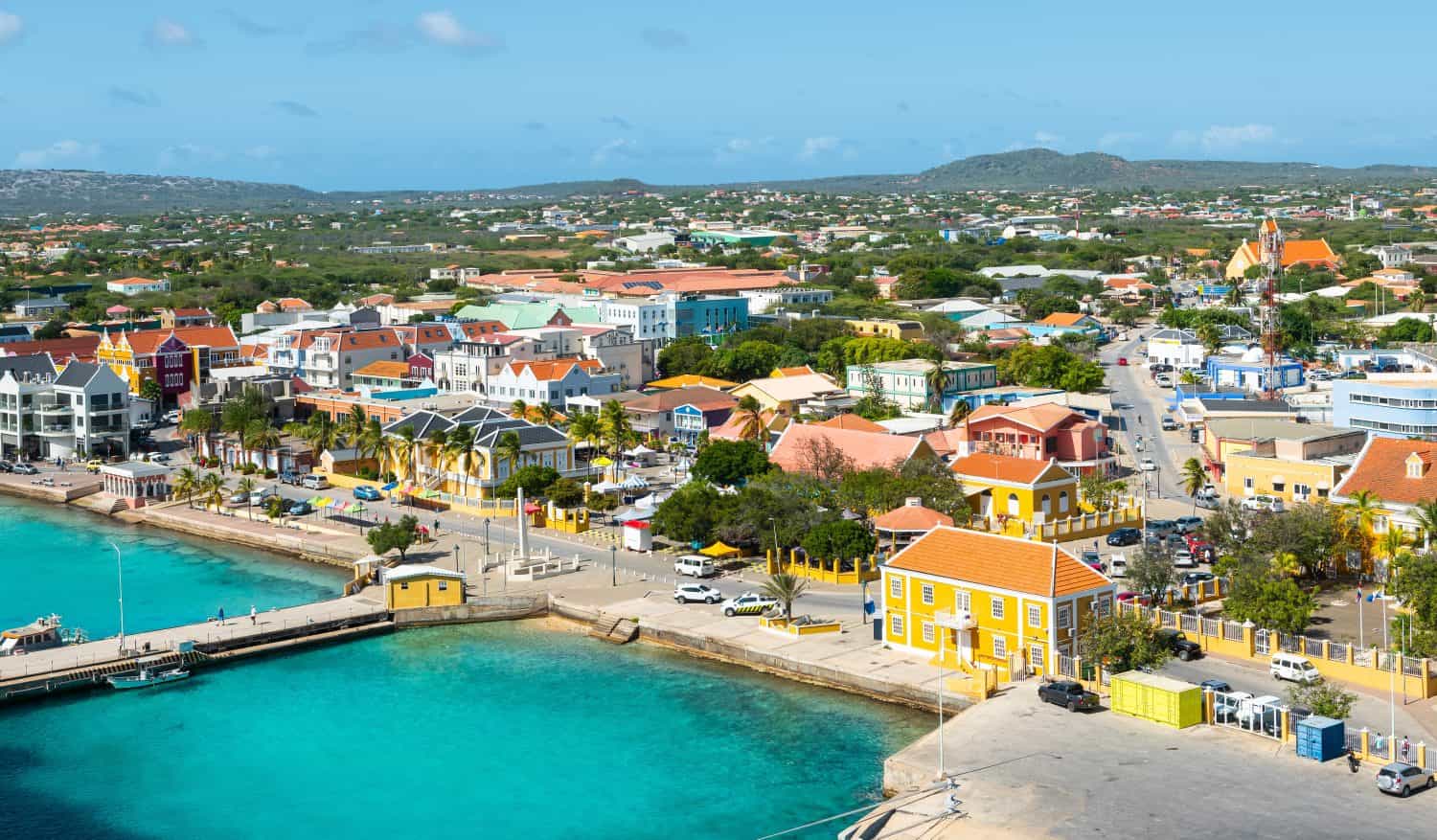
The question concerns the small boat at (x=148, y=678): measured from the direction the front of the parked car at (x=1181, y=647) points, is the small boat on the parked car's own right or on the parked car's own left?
on the parked car's own right

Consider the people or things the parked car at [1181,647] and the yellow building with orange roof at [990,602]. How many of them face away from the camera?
0

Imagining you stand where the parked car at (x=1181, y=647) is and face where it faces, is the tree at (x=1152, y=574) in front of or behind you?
behind

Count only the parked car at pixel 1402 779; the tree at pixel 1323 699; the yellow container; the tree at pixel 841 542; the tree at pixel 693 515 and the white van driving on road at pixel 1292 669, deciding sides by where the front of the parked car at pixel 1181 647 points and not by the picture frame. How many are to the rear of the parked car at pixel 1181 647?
2

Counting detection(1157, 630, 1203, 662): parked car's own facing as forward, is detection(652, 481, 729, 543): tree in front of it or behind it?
behind

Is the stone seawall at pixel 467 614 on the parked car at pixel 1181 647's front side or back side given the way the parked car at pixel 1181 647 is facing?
on the back side

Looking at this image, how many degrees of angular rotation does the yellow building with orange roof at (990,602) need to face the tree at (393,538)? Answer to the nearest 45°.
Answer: approximately 90° to its right

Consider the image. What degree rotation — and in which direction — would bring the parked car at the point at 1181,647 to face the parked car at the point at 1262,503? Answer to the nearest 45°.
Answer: approximately 135° to its left

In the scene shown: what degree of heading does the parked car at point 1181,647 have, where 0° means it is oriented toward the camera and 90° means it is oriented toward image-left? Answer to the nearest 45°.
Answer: approximately 315°

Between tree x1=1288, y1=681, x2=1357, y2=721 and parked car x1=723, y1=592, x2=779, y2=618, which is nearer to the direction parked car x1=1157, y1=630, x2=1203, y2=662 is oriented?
the tree

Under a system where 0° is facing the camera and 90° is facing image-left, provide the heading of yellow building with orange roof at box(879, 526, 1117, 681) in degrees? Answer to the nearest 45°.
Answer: approximately 45°

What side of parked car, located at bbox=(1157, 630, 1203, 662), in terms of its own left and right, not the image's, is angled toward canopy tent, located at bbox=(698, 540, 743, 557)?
back
